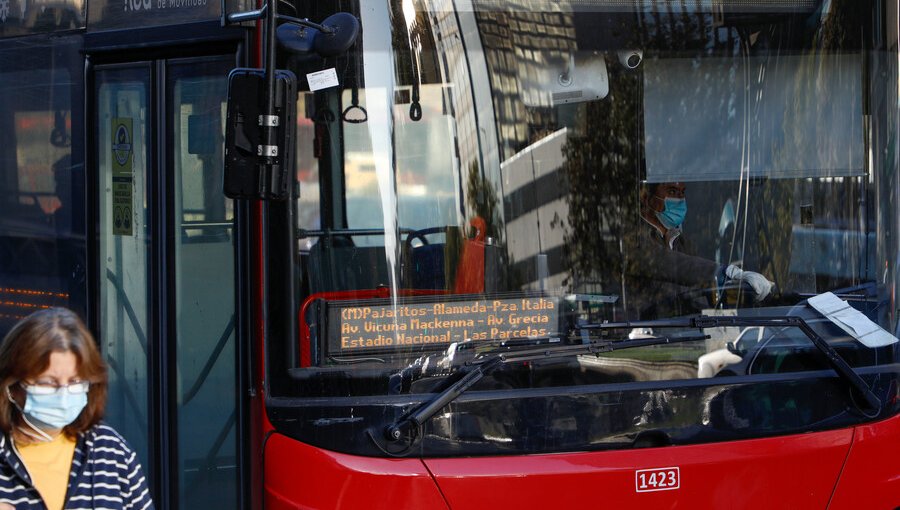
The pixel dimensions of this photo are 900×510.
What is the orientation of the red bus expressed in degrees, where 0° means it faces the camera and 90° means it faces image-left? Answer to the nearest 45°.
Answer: approximately 315°

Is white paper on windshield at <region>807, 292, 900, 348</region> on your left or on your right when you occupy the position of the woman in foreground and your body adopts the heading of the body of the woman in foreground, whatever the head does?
on your left

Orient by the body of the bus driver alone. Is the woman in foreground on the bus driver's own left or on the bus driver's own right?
on the bus driver's own right

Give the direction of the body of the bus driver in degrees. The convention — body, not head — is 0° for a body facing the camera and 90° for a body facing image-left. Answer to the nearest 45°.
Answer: approximately 315°

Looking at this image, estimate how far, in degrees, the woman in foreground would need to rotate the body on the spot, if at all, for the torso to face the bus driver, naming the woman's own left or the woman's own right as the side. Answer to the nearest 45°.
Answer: approximately 90° to the woman's own left

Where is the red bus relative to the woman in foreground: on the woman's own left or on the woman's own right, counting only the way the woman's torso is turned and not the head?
on the woman's own left
